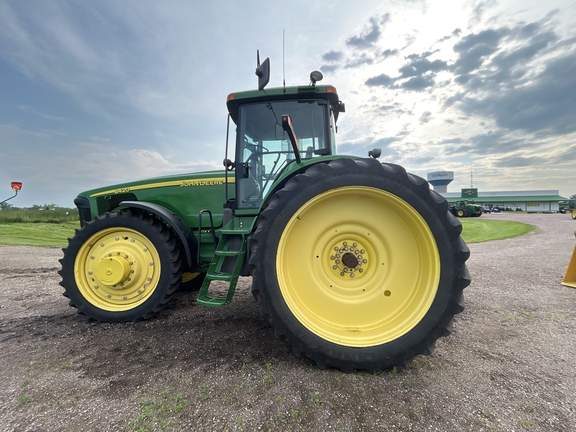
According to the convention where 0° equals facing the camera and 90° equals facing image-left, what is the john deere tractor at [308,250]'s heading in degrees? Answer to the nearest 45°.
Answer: approximately 90°
